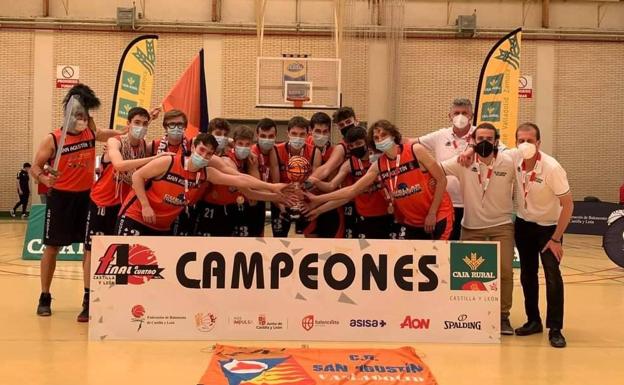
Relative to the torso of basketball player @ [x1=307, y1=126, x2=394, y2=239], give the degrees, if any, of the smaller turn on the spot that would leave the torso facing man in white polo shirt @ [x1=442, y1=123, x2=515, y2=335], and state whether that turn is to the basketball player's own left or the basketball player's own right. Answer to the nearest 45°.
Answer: approximately 135° to the basketball player's own left

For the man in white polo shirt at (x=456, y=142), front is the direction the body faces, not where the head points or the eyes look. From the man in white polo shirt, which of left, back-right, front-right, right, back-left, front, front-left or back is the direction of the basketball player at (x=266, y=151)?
right

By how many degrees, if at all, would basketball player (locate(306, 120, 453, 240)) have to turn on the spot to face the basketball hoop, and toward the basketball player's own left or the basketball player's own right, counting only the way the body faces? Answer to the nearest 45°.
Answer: approximately 135° to the basketball player's own right

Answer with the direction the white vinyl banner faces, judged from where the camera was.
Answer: facing the viewer

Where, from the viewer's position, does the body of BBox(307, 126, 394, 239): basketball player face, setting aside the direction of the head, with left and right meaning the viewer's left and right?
facing the viewer and to the left of the viewer
